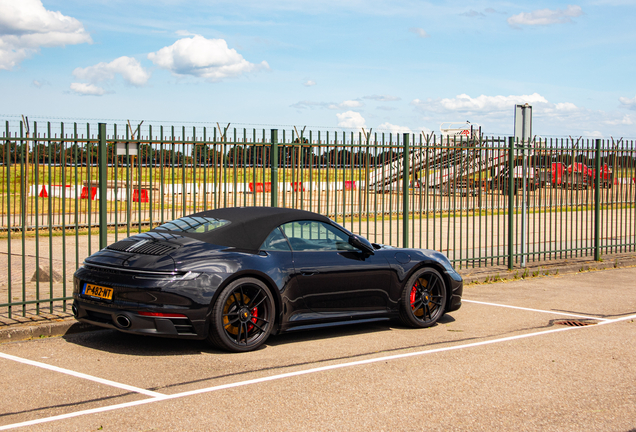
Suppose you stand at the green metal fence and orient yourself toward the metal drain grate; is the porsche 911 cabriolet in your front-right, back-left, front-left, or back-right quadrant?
front-right

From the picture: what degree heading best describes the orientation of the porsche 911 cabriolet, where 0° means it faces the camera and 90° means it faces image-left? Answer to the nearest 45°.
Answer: approximately 225°

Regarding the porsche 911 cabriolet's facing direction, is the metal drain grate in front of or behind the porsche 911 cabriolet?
in front
